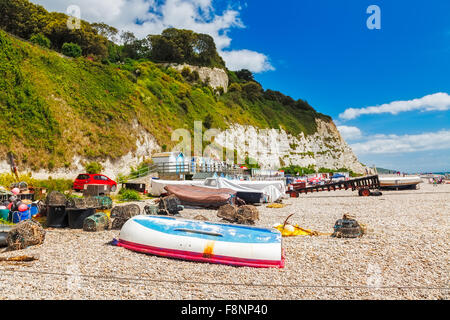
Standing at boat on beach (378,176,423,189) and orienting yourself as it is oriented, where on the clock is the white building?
The white building is roughly at 5 o'clock from the boat on beach.

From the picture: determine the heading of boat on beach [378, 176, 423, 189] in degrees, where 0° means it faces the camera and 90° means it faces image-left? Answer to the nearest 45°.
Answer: approximately 270°

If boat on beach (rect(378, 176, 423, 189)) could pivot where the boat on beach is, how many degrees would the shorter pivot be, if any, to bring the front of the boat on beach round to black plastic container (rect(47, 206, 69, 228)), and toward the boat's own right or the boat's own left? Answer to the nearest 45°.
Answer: approximately 90° to the boat's own right

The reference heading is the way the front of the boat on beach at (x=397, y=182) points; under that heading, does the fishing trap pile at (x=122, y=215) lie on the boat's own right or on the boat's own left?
on the boat's own right
